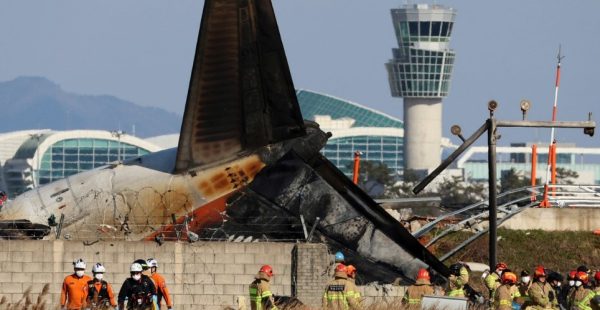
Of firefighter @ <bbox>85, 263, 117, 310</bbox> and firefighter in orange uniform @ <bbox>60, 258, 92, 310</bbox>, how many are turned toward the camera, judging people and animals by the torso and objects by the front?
2

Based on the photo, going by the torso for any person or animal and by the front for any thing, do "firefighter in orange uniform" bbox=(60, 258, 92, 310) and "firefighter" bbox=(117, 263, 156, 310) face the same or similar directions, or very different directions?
same or similar directions

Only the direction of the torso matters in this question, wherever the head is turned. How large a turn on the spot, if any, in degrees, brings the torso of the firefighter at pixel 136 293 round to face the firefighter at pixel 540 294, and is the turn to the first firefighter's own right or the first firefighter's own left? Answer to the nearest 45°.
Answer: approximately 90° to the first firefighter's own left

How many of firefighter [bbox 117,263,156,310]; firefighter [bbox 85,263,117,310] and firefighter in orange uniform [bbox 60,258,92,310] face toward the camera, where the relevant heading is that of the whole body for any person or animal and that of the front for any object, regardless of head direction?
3

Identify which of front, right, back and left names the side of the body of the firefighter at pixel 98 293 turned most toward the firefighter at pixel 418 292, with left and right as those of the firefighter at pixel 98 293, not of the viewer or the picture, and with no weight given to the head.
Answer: left

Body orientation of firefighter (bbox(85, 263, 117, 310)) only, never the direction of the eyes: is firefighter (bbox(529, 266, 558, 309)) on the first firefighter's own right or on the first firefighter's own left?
on the first firefighter's own left

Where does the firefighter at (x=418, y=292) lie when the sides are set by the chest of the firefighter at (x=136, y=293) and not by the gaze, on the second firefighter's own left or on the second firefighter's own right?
on the second firefighter's own left

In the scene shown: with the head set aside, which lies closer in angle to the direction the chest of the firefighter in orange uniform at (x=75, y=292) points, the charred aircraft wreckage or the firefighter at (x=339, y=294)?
the firefighter

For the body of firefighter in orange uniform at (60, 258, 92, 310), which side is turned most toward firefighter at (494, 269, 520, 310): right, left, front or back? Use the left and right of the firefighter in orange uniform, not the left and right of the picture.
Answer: left

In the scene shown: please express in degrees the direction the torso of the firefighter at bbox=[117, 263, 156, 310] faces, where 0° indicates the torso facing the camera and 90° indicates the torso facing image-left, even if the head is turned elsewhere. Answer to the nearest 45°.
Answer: approximately 0°

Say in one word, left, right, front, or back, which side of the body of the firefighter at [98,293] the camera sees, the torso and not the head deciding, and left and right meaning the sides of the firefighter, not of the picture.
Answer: front

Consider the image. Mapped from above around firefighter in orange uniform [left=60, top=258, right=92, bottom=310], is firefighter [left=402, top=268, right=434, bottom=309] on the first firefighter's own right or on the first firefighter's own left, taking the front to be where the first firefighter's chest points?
on the first firefighter's own left

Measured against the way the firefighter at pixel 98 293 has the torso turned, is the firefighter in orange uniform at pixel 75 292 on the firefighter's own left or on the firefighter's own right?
on the firefighter's own right

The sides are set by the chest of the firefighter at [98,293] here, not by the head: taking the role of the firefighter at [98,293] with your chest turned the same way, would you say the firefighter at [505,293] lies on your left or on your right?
on your left
